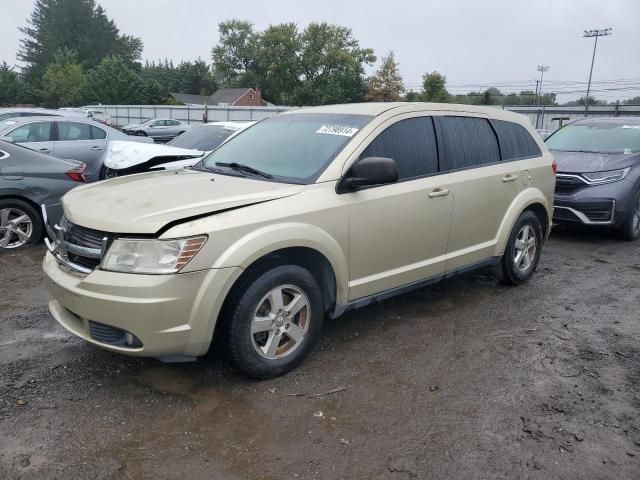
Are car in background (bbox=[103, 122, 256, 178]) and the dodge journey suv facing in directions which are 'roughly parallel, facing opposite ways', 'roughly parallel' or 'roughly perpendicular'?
roughly parallel

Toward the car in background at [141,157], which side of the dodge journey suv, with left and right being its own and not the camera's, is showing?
right

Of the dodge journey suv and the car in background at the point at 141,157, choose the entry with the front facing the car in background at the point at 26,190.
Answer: the car in background at the point at 141,157

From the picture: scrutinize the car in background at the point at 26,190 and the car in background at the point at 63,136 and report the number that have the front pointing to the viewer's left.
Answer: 2

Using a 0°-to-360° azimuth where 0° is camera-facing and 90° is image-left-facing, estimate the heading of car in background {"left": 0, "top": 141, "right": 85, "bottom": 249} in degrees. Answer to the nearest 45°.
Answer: approximately 90°

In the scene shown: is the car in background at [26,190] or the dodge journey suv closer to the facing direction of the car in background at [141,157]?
the car in background

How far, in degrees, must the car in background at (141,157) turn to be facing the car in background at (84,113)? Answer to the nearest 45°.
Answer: approximately 135° to its right

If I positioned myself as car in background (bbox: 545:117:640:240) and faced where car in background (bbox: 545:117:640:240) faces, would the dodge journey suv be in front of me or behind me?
in front

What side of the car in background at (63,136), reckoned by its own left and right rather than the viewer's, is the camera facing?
left

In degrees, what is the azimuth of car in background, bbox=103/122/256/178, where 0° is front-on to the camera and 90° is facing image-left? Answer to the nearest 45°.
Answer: approximately 45°

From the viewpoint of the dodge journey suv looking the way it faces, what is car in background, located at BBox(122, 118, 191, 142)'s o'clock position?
The car in background is roughly at 4 o'clock from the dodge journey suv.

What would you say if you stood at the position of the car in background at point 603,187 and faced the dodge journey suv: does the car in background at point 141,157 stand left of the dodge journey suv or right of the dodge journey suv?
right

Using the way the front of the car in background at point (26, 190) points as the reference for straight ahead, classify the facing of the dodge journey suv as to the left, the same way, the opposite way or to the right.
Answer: the same way

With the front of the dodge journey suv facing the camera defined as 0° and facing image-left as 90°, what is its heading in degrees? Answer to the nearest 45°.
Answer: approximately 45°

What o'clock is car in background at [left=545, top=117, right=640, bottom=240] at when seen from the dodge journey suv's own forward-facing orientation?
The car in background is roughly at 6 o'clock from the dodge journey suv.
